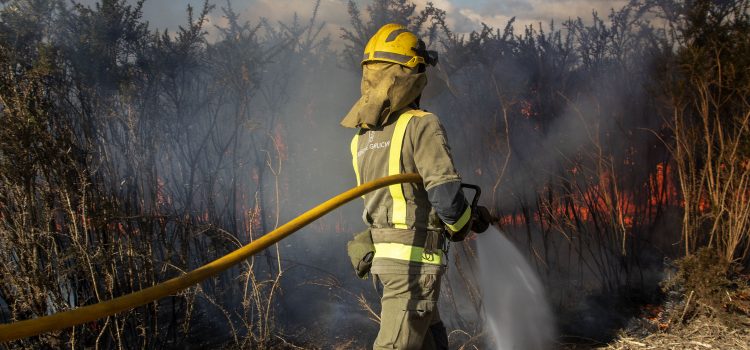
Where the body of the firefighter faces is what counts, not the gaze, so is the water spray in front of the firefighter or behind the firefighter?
in front

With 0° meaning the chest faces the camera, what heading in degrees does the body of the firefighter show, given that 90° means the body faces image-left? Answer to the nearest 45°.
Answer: approximately 225°
